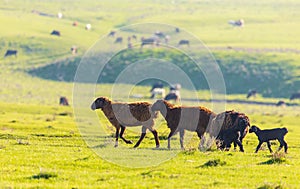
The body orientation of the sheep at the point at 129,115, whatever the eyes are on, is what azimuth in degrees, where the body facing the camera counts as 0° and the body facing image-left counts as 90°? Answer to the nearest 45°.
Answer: approximately 90°

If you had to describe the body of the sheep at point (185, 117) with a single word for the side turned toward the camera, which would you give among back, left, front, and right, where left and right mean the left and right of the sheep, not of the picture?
left

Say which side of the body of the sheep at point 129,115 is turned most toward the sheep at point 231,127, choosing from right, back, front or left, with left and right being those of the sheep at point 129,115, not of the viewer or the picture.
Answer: back

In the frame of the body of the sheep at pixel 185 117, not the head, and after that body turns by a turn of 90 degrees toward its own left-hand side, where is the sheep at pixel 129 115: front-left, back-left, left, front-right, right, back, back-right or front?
right

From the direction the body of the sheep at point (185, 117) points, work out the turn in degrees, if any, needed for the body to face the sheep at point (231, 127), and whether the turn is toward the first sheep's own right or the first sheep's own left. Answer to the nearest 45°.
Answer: approximately 180°
